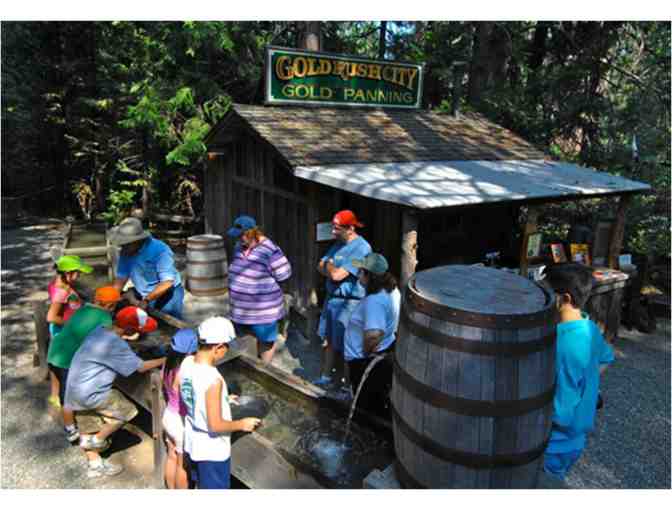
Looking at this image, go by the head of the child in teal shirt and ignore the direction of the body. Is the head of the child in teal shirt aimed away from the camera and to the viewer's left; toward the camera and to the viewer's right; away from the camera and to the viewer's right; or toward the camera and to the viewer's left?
away from the camera and to the viewer's left

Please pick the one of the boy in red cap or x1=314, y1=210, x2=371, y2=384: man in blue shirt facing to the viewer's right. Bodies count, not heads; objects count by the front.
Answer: the boy in red cap

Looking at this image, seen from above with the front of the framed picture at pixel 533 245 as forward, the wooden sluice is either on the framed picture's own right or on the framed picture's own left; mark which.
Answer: on the framed picture's own right

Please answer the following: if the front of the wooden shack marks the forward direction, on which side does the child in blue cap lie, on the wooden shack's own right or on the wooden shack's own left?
on the wooden shack's own right

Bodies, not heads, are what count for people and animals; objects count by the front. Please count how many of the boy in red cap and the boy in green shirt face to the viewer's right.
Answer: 2
